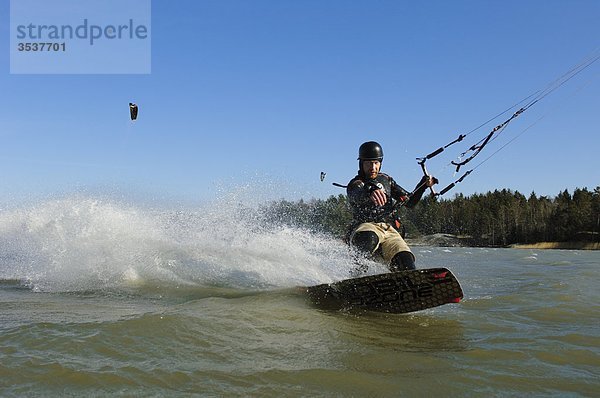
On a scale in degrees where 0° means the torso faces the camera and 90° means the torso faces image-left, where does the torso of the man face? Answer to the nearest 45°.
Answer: approximately 0°
